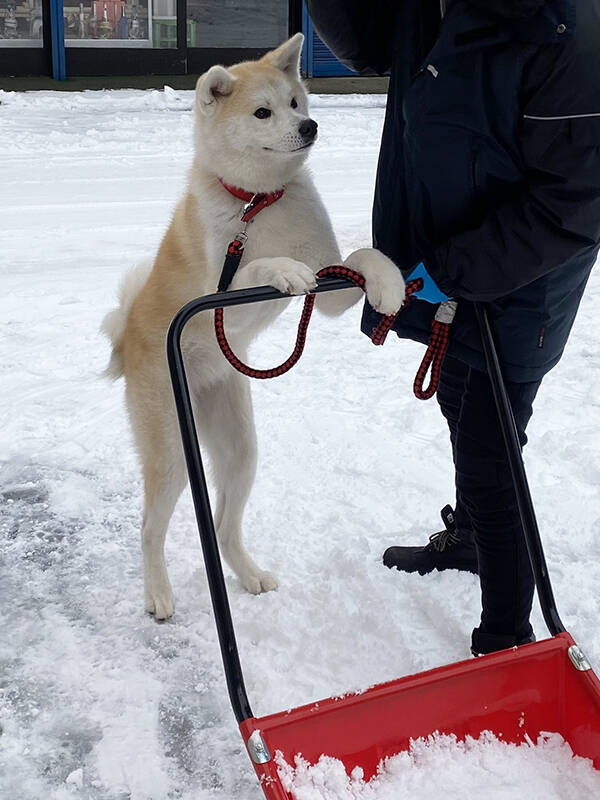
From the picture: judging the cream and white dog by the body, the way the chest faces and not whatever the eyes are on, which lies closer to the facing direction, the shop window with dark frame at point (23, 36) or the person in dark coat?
the person in dark coat

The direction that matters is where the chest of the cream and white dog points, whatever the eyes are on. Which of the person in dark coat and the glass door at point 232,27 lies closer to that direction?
the person in dark coat

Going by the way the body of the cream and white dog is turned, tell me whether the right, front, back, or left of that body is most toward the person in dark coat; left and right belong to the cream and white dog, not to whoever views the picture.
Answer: front

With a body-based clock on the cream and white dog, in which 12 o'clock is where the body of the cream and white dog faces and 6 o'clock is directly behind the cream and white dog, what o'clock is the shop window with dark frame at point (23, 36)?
The shop window with dark frame is roughly at 7 o'clock from the cream and white dog.

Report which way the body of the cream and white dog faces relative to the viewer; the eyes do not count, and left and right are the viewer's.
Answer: facing the viewer and to the right of the viewer

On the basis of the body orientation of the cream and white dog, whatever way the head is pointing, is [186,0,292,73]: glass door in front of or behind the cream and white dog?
behind
